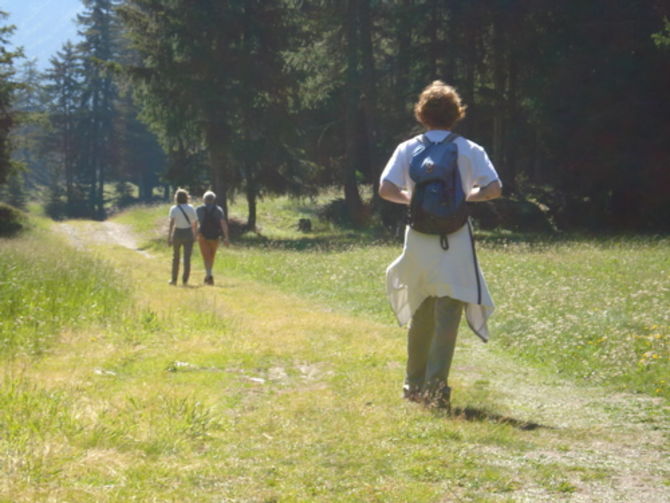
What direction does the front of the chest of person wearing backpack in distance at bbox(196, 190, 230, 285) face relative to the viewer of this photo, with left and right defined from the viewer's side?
facing away from the viewer

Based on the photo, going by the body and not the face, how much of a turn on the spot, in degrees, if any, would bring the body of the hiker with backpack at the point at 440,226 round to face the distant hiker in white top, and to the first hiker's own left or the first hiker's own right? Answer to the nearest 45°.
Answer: approximately 45° to the first hiker's own left

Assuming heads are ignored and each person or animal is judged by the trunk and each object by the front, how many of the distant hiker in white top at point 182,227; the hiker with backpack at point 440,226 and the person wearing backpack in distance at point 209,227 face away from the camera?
3

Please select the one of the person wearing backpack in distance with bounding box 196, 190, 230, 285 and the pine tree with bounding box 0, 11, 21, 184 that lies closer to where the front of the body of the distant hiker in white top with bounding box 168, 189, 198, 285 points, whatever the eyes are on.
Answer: the pine tree

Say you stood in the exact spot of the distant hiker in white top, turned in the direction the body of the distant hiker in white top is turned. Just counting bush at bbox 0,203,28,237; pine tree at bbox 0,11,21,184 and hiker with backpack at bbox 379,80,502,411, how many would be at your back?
1

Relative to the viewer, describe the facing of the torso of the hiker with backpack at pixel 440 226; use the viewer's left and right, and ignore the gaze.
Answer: facing away from the viewer

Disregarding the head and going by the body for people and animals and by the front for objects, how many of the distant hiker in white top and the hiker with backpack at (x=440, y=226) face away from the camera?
2

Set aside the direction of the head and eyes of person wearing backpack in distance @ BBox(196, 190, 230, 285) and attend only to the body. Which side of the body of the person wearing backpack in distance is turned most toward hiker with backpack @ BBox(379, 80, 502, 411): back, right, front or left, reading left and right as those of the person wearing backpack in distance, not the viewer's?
back

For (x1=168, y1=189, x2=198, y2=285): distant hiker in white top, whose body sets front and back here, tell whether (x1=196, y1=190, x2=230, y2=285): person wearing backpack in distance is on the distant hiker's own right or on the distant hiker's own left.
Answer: on the distant hiker's own right

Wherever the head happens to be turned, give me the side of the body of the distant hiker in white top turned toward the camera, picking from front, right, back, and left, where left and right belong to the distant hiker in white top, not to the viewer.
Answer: back
